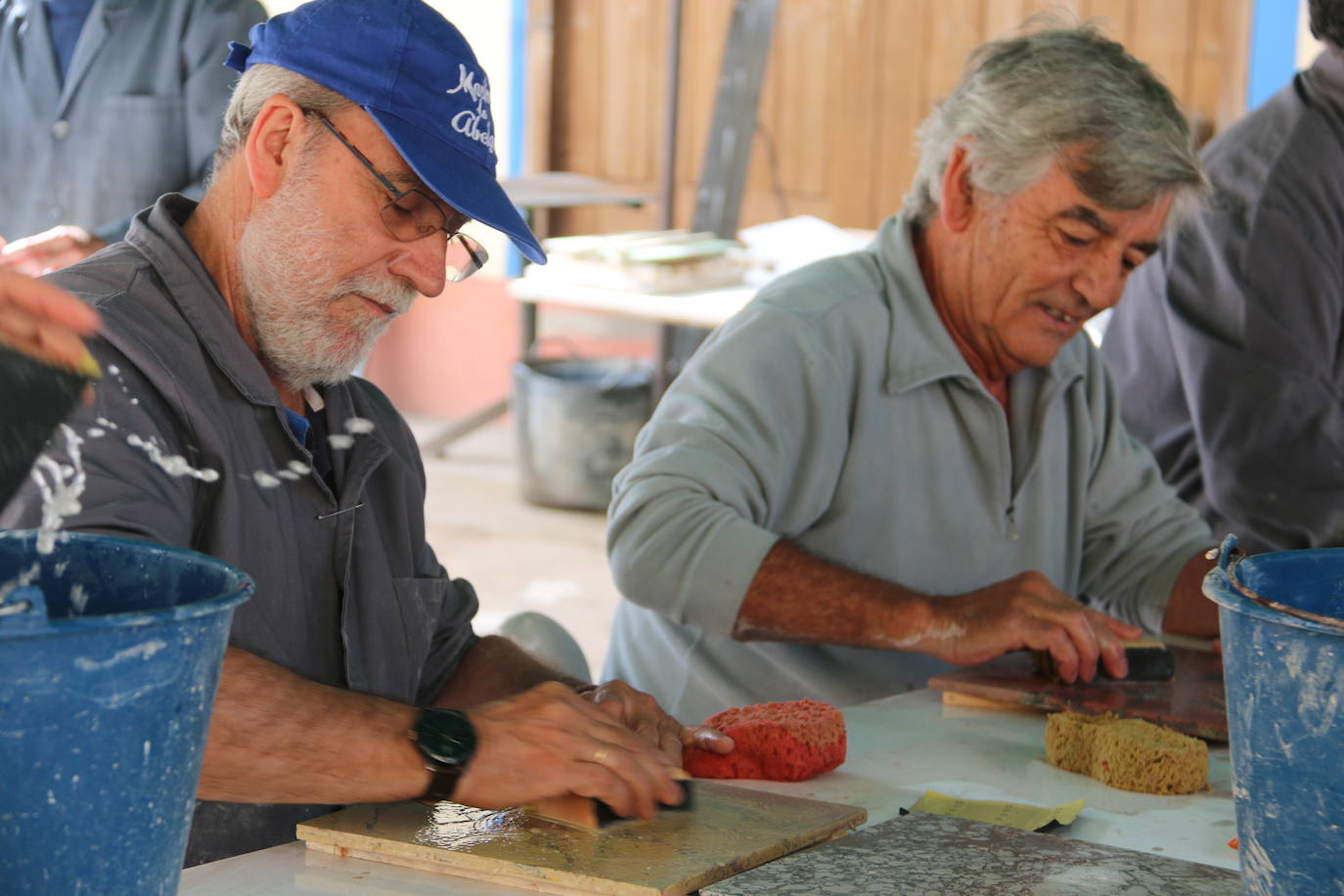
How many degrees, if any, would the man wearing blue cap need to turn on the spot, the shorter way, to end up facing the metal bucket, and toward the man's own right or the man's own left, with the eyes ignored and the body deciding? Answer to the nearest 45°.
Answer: approximately 135° to the man's own left

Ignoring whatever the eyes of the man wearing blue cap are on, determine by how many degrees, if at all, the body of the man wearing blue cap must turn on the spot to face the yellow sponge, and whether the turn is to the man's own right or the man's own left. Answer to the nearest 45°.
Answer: approximately 45° to the man's own left

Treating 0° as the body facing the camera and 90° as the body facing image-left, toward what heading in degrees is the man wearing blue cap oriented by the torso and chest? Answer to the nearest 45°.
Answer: approximately 315°

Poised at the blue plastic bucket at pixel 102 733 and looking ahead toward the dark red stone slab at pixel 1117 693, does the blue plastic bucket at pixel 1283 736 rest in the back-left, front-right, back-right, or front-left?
front-right

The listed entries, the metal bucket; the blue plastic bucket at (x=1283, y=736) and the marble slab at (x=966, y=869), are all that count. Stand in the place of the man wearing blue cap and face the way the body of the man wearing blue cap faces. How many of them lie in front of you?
2

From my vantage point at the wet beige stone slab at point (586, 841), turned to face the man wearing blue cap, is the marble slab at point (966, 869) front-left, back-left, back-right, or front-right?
back-right

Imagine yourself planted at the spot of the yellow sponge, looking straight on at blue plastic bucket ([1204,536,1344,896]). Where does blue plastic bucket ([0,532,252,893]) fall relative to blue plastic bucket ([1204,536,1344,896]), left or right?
right

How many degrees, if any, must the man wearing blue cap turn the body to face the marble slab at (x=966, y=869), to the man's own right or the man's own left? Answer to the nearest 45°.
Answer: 0° — they already face it

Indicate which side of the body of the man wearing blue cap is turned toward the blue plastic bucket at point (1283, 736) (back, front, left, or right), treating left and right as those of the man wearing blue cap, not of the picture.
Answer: front

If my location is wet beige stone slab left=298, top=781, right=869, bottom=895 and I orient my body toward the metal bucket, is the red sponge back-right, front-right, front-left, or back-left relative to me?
front-right

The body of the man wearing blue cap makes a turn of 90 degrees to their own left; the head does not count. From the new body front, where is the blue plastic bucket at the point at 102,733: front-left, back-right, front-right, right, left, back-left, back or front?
back-right
